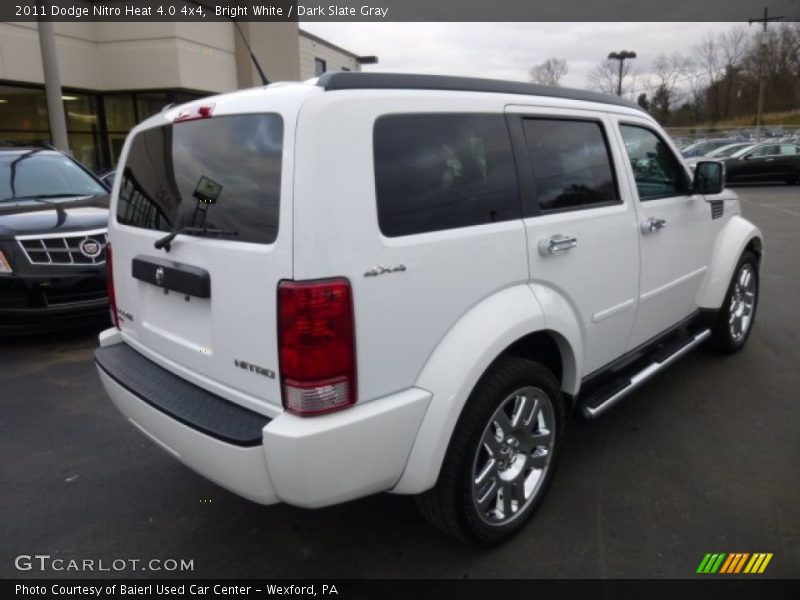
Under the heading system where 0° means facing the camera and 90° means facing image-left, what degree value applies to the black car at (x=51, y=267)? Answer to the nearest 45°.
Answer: approximately 315°

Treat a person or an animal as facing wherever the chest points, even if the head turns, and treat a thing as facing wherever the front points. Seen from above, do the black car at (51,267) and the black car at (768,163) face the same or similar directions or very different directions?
very different directions

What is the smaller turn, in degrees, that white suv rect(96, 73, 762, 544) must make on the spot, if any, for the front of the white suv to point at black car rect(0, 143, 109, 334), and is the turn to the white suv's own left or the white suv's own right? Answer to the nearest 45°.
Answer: approximately 90° to the white suv's own left

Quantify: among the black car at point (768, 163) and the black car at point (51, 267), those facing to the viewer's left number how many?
1

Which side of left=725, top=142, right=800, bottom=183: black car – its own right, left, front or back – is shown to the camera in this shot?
left

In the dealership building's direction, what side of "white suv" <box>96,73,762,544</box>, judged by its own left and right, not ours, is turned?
left

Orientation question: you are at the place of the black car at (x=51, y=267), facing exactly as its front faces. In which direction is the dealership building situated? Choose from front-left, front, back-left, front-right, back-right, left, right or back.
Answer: back-left

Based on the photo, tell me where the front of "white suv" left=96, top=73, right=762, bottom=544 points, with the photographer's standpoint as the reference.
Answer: facing away from the viewer and to the right of the viewer

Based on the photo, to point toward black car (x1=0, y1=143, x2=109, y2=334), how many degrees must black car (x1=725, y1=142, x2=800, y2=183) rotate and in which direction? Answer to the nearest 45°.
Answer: approximately 90° to its left

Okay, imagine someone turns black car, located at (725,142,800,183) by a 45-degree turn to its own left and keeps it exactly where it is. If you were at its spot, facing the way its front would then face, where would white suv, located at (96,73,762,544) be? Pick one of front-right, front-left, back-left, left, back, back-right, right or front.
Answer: front-left

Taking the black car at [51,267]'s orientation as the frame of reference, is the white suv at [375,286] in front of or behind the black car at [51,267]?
in front
